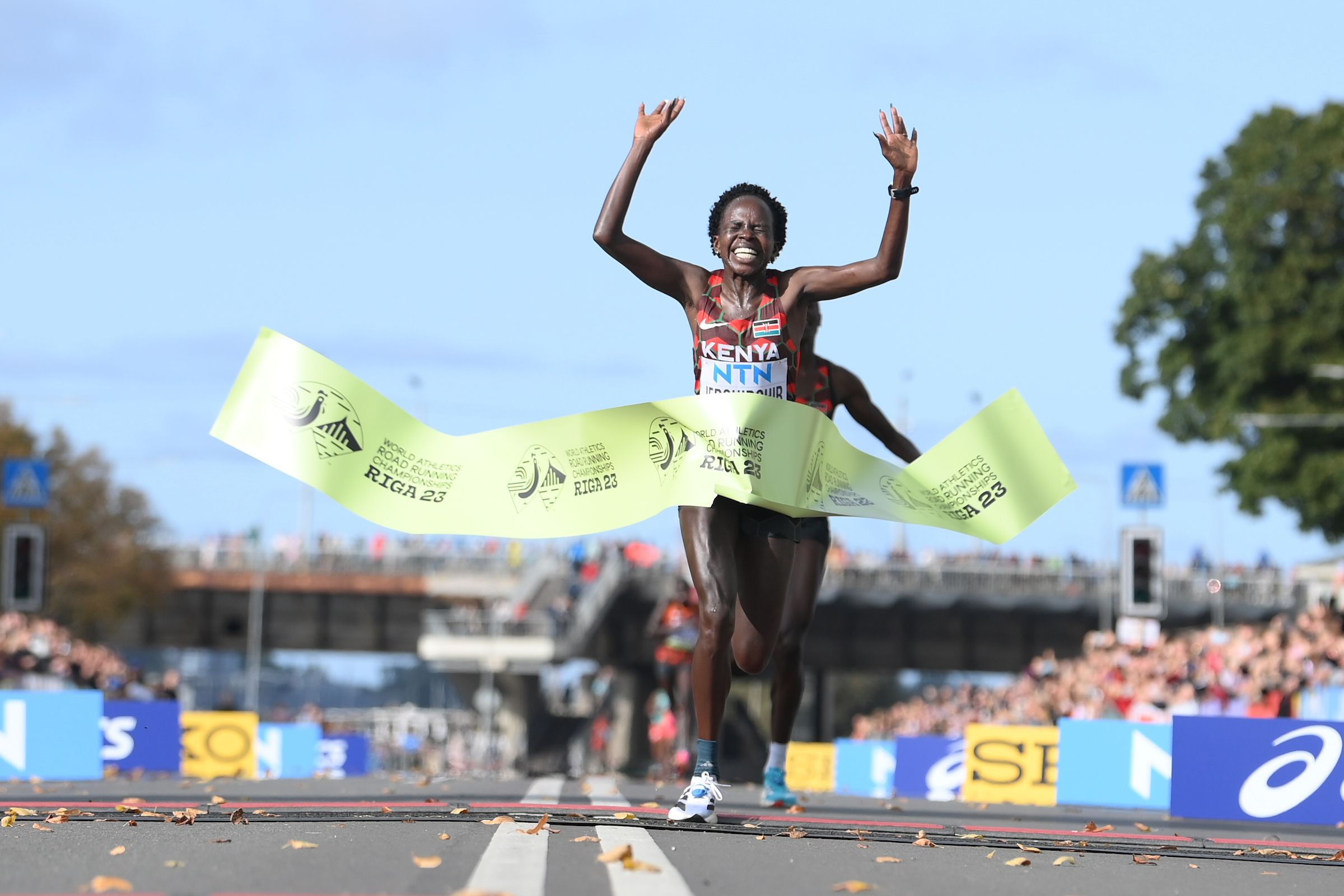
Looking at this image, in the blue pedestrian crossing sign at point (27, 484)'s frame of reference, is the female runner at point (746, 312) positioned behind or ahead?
ahead

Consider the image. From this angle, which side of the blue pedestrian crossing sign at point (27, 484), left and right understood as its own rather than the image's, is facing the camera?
front

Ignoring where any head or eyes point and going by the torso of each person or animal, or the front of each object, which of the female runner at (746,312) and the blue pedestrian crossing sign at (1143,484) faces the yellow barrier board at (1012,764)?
the blue pedestrian crossing sign

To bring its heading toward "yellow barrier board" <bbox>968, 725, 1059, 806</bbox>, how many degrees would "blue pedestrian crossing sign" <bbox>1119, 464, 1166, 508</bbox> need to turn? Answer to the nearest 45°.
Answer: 0° — it already faces it

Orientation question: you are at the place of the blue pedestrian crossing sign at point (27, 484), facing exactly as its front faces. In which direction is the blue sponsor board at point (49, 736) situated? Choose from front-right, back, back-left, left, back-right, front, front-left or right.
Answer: front

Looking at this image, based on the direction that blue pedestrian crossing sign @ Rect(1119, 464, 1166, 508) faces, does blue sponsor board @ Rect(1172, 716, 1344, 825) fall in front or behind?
in front

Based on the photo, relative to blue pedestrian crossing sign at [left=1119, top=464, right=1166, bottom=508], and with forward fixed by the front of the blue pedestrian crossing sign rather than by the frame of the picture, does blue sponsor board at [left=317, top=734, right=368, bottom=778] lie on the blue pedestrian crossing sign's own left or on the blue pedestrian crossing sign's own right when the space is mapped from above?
on the blue pedestrian crossing sign's own right

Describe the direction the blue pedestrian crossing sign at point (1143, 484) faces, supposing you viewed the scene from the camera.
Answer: facing the viewer

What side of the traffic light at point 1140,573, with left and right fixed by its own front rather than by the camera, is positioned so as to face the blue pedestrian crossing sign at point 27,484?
right
